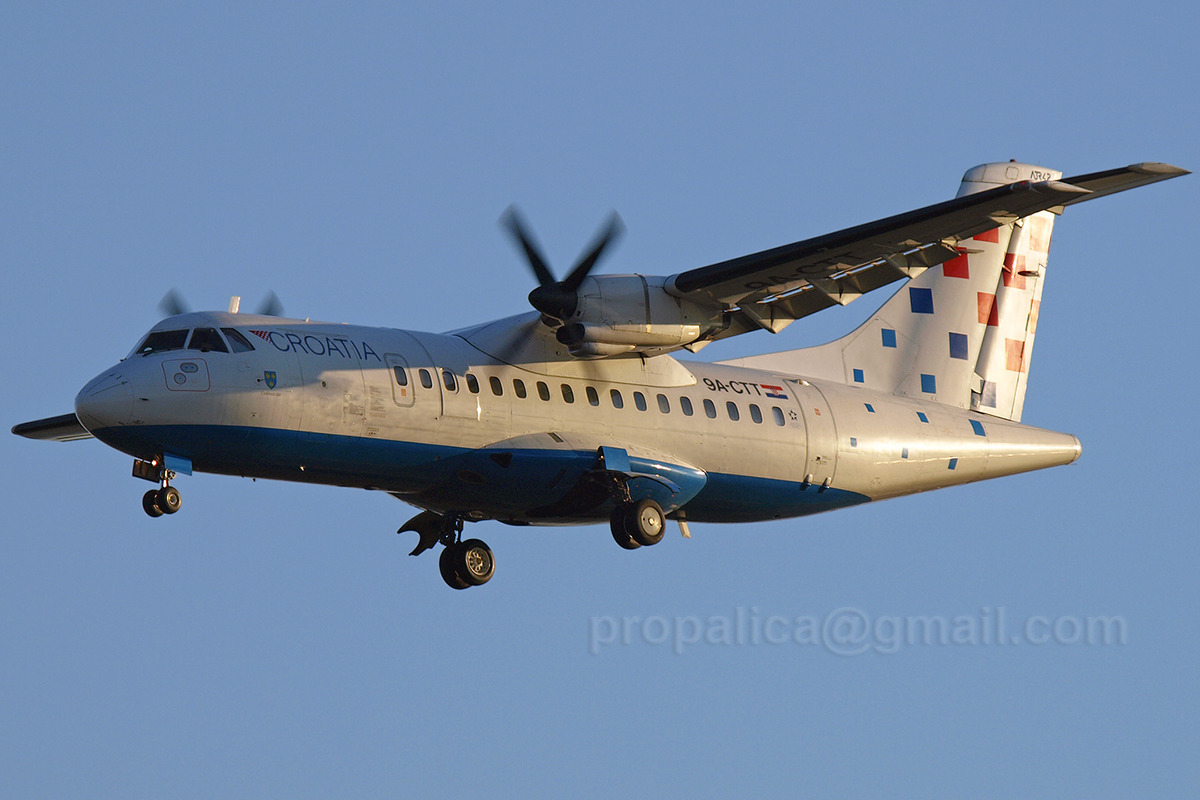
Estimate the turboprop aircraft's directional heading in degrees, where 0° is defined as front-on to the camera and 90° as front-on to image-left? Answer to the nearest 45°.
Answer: approximately 45°
